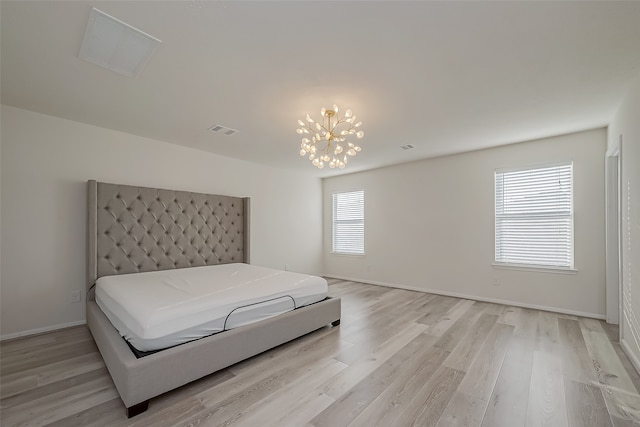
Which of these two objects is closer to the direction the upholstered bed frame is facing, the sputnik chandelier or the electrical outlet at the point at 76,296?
the sputnik chandelier

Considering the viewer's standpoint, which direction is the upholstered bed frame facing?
facing the viewer and to the right of the viewer

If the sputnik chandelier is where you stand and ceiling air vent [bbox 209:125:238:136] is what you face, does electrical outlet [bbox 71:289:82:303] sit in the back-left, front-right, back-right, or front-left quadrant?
front-left

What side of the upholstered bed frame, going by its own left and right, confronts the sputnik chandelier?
front

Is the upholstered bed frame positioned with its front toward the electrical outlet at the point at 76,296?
no
